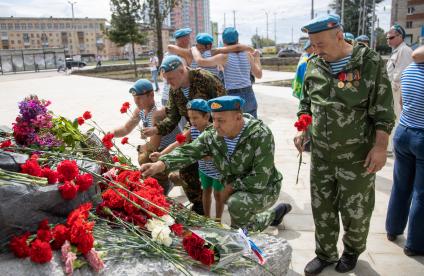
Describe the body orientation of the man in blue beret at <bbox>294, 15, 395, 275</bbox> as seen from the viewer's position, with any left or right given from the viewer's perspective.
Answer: facing the viewer and to the left of the viewer

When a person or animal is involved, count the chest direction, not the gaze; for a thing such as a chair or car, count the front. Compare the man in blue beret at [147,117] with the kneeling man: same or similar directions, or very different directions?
same or similar directions

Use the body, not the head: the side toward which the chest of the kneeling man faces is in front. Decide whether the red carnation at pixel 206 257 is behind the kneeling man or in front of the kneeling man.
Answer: in front

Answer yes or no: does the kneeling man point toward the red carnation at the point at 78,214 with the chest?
yes

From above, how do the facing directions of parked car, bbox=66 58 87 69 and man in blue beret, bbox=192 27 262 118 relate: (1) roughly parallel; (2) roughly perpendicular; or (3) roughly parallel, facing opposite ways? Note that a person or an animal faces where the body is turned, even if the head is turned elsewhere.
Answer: roughly perpendicular

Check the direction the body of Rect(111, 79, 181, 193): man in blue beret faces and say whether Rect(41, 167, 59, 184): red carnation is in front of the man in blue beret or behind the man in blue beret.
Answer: in front

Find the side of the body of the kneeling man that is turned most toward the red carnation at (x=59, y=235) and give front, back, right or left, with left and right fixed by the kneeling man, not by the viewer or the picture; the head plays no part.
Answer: front

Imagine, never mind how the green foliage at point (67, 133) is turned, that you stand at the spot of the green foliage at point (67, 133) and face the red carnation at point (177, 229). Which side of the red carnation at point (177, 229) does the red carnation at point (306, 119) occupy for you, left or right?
left

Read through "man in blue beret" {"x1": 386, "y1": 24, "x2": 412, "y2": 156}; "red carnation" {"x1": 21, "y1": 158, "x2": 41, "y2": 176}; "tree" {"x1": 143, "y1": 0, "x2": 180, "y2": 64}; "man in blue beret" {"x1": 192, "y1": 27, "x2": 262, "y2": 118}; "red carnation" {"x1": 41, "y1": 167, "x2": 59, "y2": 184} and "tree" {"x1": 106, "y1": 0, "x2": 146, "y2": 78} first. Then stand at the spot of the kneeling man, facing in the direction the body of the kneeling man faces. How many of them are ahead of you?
2

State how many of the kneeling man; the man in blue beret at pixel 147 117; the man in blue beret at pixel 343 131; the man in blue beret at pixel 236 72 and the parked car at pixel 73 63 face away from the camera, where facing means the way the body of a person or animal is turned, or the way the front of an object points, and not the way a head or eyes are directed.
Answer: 1

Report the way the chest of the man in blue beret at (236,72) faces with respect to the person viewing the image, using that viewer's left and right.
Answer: facing away from the viewer

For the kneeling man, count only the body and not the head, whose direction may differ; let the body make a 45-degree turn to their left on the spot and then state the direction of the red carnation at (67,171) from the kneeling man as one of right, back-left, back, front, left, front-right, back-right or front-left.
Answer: front-right

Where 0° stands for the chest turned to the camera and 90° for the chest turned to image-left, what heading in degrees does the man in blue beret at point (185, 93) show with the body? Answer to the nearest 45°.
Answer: approximately 45°

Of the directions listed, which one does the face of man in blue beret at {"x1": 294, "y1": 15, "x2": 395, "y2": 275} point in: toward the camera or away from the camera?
toward the camera

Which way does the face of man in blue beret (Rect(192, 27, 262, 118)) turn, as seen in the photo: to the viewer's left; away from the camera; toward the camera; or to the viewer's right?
away from the camera

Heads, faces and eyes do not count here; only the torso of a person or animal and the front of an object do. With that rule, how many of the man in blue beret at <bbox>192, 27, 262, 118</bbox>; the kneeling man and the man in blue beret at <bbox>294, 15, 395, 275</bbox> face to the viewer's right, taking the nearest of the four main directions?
0

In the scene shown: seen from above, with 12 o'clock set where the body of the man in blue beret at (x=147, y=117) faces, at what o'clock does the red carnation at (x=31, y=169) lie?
The red carnation is roughly at 11 o'clock from the man in blue beret.
